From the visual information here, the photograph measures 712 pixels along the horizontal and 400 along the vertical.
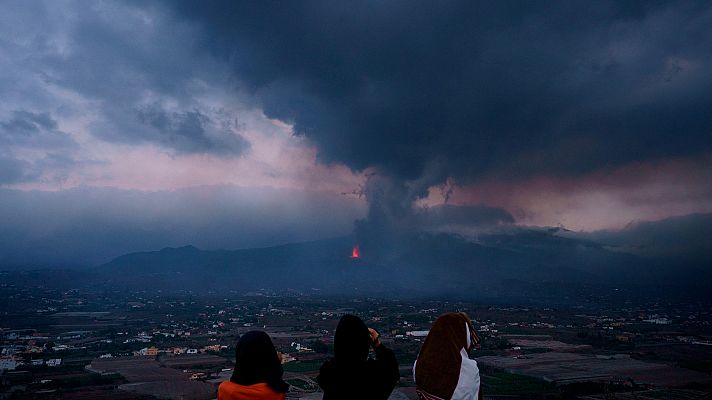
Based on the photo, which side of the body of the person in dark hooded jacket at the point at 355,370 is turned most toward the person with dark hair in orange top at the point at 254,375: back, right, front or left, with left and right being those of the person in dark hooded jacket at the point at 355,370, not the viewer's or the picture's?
left

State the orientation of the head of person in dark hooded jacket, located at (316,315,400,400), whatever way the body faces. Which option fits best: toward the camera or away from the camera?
away from the camera

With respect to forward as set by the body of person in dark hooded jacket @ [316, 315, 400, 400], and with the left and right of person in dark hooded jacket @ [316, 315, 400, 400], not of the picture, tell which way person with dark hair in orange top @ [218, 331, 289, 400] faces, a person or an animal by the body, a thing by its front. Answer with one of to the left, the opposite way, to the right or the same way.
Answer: the same way

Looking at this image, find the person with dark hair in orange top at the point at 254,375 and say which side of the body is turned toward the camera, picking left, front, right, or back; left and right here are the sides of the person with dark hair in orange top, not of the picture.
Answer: back

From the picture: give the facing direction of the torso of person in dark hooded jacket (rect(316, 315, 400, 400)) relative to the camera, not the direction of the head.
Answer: away from the camera

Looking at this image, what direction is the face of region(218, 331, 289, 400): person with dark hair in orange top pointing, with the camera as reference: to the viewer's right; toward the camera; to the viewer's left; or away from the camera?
away from the camera

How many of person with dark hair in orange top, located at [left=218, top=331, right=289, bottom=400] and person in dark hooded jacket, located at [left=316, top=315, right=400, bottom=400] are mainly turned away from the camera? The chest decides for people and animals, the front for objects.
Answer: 2

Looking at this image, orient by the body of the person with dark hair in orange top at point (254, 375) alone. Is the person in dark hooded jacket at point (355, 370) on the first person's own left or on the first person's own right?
on the first person's own right
